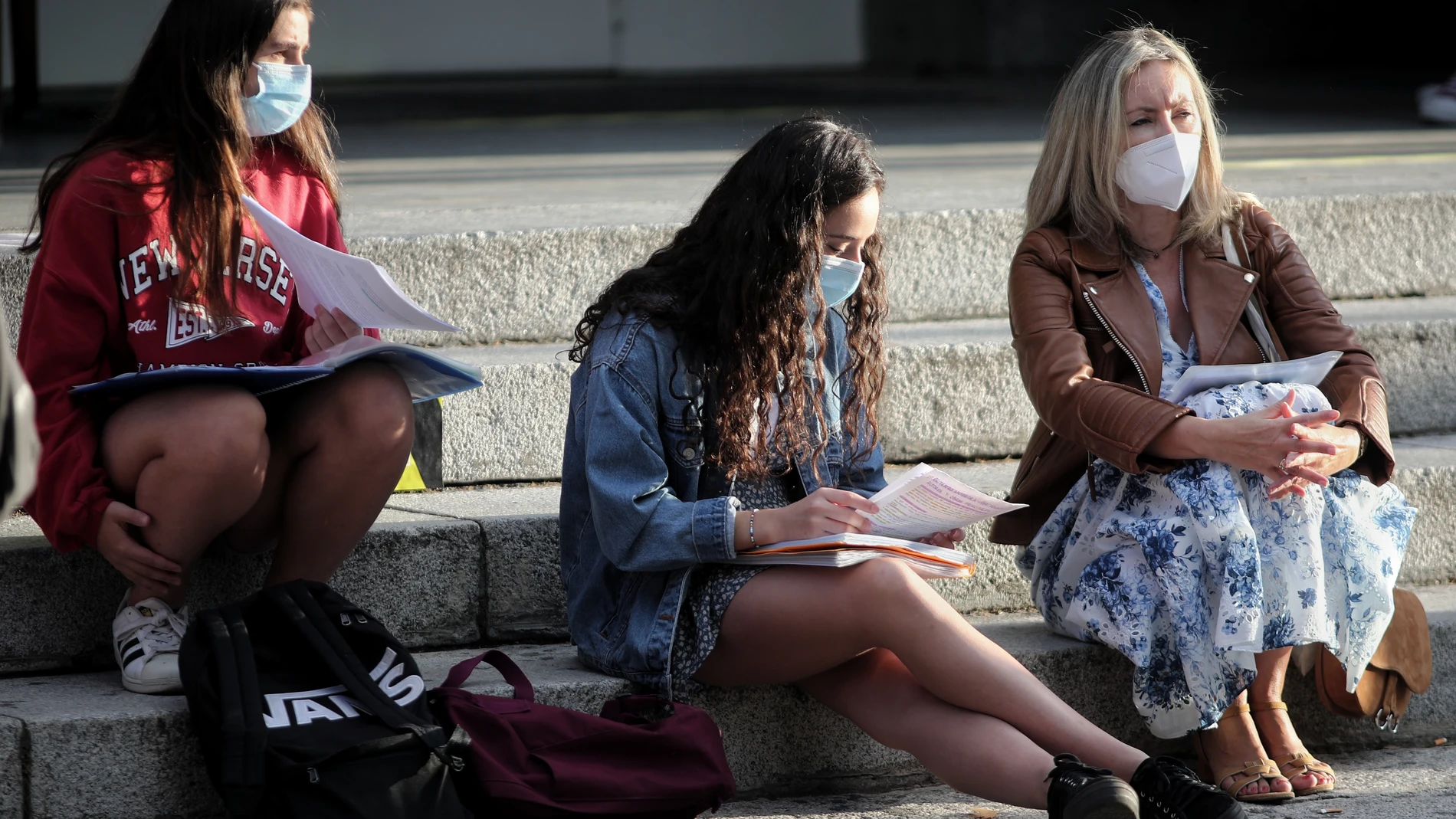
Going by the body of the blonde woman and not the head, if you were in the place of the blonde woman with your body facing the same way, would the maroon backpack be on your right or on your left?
on your right

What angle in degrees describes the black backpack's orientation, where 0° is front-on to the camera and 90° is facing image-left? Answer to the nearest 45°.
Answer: approximately 0°

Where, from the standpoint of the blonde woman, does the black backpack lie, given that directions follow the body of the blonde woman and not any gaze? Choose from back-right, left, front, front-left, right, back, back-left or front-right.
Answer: right

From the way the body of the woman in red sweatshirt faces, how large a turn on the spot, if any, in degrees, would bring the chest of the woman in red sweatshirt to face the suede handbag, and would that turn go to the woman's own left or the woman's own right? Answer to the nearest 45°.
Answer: approximately 45° to the woman's own left

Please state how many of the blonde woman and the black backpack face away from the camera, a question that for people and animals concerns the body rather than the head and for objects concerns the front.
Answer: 0

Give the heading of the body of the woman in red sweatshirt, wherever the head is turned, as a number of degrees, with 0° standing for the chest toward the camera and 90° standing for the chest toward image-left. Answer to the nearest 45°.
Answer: approximately 315°

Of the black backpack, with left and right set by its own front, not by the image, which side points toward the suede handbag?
left

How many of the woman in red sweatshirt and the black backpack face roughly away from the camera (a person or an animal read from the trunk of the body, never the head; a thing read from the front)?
0

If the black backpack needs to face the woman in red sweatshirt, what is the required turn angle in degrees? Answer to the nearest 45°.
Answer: approximately 180°

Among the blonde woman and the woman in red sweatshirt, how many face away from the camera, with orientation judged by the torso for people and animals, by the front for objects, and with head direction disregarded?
0

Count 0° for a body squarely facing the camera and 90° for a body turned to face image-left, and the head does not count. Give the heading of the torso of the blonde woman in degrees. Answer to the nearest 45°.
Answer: approximately 315°
